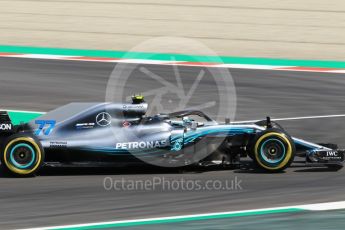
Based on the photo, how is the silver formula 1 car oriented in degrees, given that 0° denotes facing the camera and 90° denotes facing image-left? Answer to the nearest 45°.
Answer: approximately 270°
